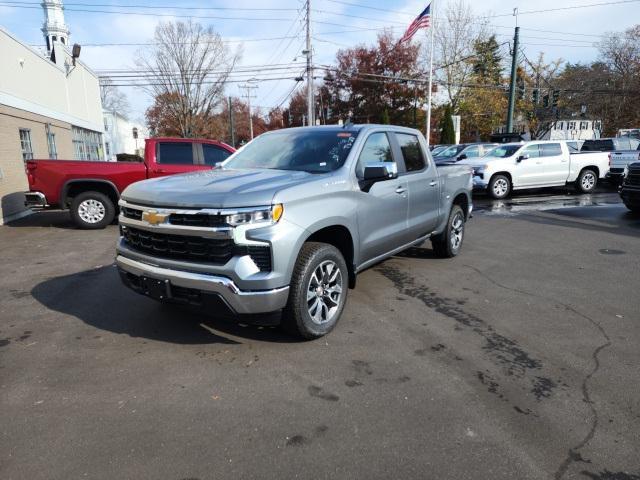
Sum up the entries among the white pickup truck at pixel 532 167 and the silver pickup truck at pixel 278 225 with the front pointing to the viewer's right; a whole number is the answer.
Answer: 0

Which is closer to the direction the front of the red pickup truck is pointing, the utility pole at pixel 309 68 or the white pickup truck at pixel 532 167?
the white pickup truck

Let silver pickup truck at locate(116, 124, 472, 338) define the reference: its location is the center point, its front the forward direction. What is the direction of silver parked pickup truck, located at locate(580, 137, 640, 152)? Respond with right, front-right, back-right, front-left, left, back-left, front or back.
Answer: back

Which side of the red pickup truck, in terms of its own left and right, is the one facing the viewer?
right

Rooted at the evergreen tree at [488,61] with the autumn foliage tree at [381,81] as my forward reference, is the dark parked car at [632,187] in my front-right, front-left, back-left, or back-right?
front-left

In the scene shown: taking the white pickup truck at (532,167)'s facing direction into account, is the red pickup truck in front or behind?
in front

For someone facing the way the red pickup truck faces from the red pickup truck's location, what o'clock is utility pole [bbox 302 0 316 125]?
The utility pole is roughly at 10 o'clock from the red pickup truck.

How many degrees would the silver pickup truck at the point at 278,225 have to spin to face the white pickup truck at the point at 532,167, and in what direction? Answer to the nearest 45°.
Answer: approximately 180°

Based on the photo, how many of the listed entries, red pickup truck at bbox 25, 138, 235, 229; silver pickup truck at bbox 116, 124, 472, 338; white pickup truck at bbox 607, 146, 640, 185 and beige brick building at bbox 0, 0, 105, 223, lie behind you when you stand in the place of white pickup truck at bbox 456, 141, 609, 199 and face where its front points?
1

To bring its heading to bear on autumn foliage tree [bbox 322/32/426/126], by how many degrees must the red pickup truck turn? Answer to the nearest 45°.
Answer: approximately 45° to its left

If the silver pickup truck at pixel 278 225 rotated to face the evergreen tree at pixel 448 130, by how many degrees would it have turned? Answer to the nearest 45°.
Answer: approximately 135° to its right

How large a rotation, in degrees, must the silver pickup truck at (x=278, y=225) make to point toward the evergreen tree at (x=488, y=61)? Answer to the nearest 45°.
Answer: approximately 180°

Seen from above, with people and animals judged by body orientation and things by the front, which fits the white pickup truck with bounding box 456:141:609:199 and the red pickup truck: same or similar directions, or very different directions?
very different directions

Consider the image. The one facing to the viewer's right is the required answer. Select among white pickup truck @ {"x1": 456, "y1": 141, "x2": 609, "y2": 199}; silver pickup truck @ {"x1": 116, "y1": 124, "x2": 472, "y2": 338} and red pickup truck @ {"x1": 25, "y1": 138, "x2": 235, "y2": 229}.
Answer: the red pickup truck

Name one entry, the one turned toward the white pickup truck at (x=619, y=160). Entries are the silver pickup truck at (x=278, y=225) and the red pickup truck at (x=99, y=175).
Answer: the red pickup truck

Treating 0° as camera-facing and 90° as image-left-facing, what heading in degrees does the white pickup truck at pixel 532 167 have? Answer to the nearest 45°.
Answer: approximately 45°

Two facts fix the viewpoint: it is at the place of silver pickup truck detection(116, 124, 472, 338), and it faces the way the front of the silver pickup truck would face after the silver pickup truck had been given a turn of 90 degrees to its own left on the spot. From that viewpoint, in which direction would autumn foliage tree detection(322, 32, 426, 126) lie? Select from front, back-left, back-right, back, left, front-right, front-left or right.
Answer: back-left

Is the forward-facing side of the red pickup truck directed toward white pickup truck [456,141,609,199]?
yes
